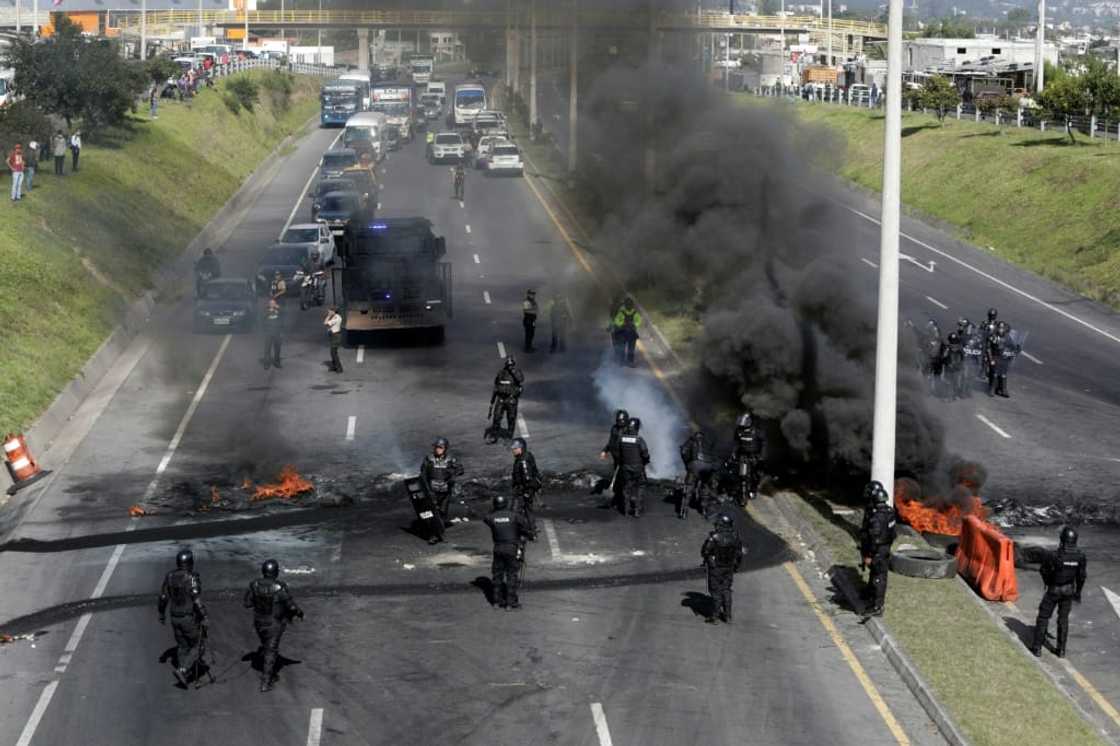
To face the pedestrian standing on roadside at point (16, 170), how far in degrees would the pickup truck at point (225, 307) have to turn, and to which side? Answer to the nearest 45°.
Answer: approximately 135° to its right

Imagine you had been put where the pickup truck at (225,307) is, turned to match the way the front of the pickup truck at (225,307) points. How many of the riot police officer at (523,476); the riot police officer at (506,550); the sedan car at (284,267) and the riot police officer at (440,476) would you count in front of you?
3

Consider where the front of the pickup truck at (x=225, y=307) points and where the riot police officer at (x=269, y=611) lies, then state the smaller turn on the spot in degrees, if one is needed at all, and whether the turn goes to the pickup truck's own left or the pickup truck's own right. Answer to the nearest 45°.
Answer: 0° — it already faces them

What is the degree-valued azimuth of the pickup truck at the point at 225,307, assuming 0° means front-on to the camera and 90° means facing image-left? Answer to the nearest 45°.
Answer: approximately 0°

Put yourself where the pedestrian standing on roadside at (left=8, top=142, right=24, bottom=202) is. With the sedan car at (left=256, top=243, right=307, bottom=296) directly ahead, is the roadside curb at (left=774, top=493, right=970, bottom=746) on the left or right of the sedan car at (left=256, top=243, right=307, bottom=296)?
right

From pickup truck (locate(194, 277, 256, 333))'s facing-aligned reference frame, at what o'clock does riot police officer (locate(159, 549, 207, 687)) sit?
The riot police officer is roughly at 12 o'clock from the pickup truck.

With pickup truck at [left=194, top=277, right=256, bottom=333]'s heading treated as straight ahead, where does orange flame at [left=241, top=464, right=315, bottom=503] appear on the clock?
The orange flame is roughly at 12 o'clock from the pickup truck.
